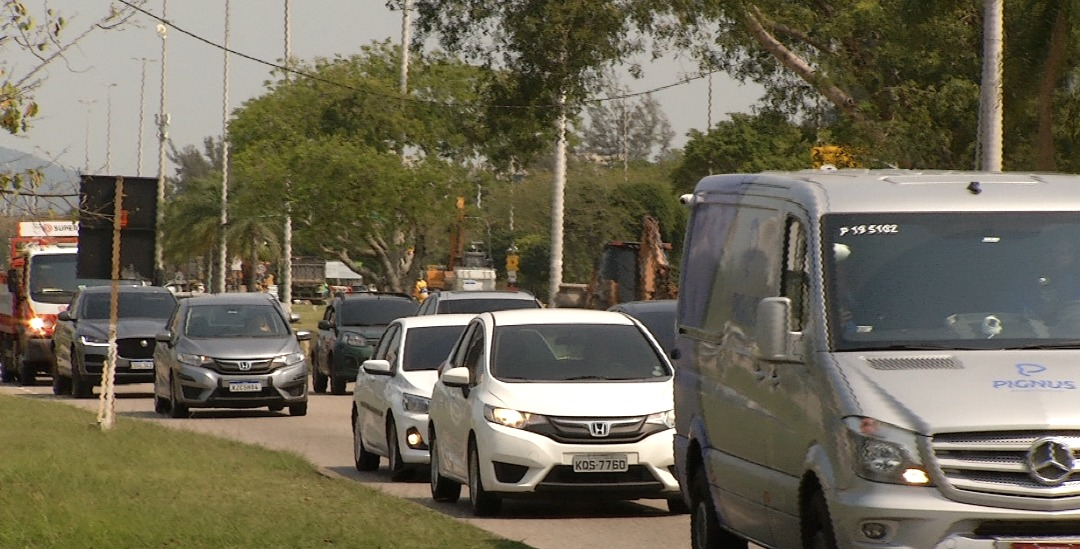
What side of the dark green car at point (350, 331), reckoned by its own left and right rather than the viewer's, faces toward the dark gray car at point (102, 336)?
right

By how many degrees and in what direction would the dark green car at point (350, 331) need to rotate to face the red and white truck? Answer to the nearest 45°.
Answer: approximately 135° to its right

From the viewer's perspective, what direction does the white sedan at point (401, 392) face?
toward the camera

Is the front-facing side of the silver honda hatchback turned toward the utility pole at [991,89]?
no

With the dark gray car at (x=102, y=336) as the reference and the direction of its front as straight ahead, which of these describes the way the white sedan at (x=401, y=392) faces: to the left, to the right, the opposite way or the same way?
the same way

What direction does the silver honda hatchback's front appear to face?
toward the camera

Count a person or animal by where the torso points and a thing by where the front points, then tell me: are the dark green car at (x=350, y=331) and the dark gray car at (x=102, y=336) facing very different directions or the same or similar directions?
same or similar directions

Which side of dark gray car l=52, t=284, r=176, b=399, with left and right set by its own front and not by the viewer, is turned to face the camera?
front

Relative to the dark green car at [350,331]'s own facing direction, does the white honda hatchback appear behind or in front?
in front

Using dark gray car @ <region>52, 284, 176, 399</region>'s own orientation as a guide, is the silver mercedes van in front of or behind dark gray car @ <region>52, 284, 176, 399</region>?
in front

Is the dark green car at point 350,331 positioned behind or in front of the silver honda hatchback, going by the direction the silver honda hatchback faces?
behind

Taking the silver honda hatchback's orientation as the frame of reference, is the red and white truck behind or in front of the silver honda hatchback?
behind

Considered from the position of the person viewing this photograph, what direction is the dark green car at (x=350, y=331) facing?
facing the viewer
